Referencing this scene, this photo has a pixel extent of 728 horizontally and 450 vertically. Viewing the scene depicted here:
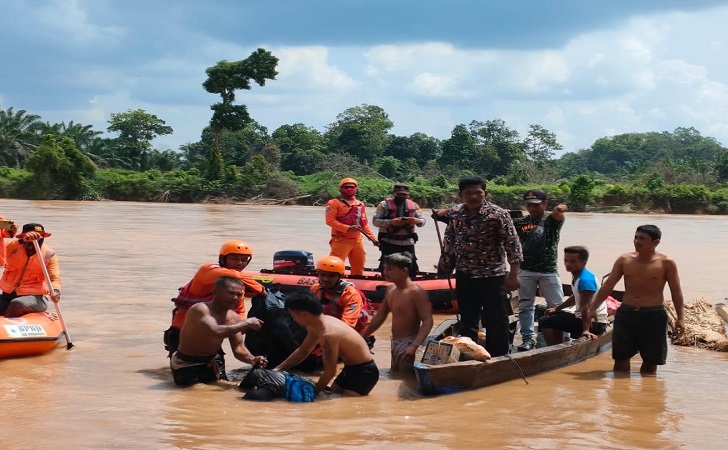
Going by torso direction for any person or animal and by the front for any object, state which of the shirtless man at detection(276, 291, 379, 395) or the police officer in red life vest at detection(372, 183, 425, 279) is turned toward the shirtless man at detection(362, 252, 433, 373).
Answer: the police officer in red life vest

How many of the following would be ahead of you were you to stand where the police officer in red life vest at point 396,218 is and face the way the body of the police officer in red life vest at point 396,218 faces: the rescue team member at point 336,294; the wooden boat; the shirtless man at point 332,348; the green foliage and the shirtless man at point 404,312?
4

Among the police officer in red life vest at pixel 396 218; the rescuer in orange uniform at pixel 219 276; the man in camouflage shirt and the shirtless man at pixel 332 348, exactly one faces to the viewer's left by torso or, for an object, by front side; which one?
the shirtless man

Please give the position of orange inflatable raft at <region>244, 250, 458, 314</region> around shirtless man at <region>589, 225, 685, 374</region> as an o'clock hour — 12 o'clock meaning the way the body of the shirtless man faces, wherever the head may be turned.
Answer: The orange inflatable raft is roughly at 3 o'clock from the shirtless man.

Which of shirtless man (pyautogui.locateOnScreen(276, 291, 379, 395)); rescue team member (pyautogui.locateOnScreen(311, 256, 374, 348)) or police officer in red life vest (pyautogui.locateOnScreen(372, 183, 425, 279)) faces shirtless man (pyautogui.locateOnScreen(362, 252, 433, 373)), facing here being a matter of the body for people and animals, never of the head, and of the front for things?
police officer in red life vest (pyautogui.locateOnScreen(372, 183, 425, 279))
